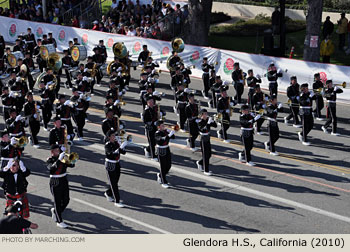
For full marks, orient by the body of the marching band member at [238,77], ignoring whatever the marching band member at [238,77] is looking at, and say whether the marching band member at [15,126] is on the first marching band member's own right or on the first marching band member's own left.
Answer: on the first marching band member's own right

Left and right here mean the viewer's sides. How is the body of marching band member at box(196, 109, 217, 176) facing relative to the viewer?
facing the viewer and to the right of the viewer

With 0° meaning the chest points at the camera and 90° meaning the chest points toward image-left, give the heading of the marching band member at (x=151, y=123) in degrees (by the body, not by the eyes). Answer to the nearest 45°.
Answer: approximately 315°

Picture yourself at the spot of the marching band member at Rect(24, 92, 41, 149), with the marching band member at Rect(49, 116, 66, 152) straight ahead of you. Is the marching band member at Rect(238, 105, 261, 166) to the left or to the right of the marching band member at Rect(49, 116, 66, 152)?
left

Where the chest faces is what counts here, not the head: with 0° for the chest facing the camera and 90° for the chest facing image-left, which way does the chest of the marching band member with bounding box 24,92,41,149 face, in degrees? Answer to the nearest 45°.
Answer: approximately 315°

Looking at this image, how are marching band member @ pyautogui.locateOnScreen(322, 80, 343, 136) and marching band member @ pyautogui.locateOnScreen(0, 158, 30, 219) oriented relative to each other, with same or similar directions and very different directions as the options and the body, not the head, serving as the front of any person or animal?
same or similar directions

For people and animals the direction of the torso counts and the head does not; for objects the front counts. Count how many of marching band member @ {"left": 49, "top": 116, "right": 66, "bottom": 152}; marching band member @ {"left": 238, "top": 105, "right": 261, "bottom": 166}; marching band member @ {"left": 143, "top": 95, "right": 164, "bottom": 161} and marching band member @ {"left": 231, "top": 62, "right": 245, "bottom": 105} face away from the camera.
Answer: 0

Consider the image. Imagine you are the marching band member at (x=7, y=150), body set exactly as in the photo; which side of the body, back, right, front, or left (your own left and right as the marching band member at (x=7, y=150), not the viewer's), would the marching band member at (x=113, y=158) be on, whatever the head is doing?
front
